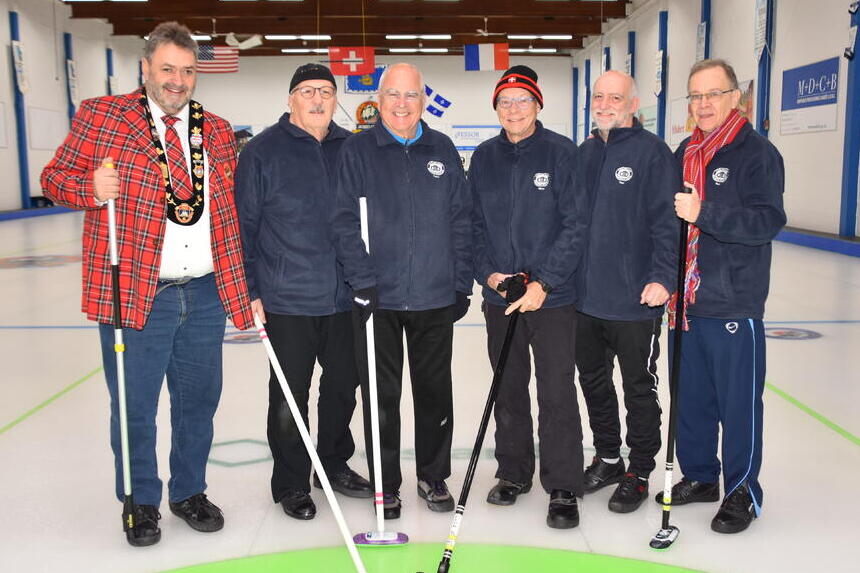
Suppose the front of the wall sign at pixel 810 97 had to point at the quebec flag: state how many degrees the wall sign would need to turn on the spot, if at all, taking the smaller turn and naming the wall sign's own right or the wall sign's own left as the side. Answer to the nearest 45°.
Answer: approximately 45° to the wall sign's own right

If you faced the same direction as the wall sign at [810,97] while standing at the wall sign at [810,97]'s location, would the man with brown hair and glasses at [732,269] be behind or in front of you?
in front

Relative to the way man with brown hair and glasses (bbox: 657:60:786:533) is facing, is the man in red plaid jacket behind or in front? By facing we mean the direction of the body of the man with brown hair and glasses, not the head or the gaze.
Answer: in front

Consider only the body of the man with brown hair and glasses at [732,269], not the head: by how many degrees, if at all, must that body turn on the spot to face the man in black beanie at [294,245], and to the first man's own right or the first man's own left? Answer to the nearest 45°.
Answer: approximately 45° to the first man's own right

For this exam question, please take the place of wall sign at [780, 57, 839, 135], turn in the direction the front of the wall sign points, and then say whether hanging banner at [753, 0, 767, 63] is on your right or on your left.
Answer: on your right

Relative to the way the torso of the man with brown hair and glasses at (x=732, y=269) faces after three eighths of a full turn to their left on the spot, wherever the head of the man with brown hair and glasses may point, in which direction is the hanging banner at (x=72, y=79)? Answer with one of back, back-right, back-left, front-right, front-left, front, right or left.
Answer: back-left

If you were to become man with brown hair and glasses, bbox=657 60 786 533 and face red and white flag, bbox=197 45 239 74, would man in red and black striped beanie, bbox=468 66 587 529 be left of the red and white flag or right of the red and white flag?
left

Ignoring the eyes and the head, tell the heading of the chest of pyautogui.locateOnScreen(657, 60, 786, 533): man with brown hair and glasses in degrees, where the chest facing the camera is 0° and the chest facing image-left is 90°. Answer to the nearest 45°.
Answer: approximately 45°

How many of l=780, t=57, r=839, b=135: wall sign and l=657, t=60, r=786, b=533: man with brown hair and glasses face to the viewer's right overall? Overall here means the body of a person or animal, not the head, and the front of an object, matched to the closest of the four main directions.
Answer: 0

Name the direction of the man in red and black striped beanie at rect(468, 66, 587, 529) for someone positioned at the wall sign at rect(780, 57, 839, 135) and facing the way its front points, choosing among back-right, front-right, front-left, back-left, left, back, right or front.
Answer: front-left

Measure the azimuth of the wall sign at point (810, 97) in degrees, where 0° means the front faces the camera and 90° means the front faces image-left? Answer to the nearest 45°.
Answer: approximately 45°

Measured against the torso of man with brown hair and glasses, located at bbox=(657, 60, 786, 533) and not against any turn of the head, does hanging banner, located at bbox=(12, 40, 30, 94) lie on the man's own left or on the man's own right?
on the man's own right
